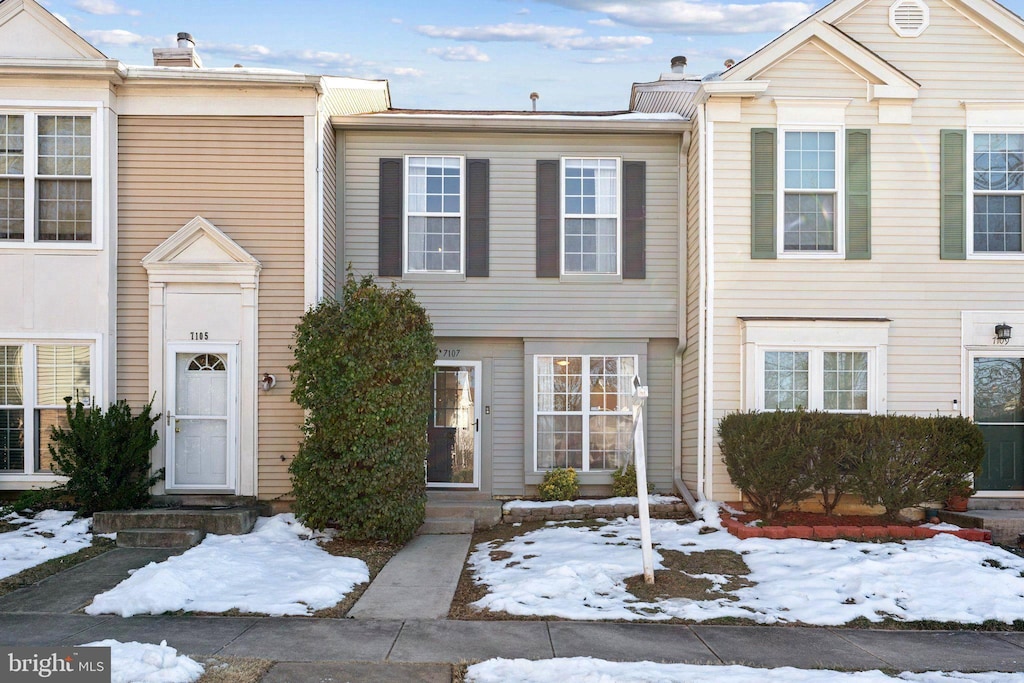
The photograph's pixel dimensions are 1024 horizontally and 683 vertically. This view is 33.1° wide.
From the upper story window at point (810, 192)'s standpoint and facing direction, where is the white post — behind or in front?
in front

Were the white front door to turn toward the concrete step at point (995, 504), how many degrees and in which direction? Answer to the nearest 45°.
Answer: approximately 90° to its left

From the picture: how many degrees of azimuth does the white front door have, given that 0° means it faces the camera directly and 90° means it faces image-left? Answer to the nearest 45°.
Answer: approximately 0°

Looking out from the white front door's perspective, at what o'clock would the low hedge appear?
The low hedge is roughly at 10 o'clock from the white front door.

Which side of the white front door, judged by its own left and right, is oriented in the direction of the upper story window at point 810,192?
left

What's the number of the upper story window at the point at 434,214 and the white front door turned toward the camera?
2

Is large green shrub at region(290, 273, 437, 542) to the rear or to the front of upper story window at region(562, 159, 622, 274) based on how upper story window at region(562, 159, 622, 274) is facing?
to the front
